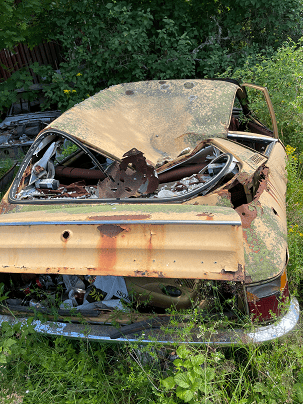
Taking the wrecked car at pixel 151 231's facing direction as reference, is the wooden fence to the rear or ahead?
ahead

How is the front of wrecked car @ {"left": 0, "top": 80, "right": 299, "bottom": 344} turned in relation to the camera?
facing away from the viewer

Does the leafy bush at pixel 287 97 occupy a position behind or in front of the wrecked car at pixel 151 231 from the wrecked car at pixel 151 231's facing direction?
in front
